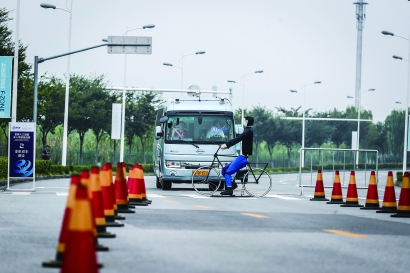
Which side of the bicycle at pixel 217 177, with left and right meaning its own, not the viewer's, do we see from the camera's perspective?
left

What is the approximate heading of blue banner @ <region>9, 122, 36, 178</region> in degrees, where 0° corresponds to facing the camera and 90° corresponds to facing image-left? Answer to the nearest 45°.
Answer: approximately 0°

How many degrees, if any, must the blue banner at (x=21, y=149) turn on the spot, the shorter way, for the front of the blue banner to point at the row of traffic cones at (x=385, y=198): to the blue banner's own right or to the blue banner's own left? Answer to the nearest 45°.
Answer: approximately 45° to the blue banner's own left

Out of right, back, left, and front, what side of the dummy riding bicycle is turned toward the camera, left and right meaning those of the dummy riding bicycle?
left

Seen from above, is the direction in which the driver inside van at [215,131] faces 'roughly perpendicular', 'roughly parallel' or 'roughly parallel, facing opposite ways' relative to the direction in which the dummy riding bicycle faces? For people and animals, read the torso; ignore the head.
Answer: roughly perpendicular
